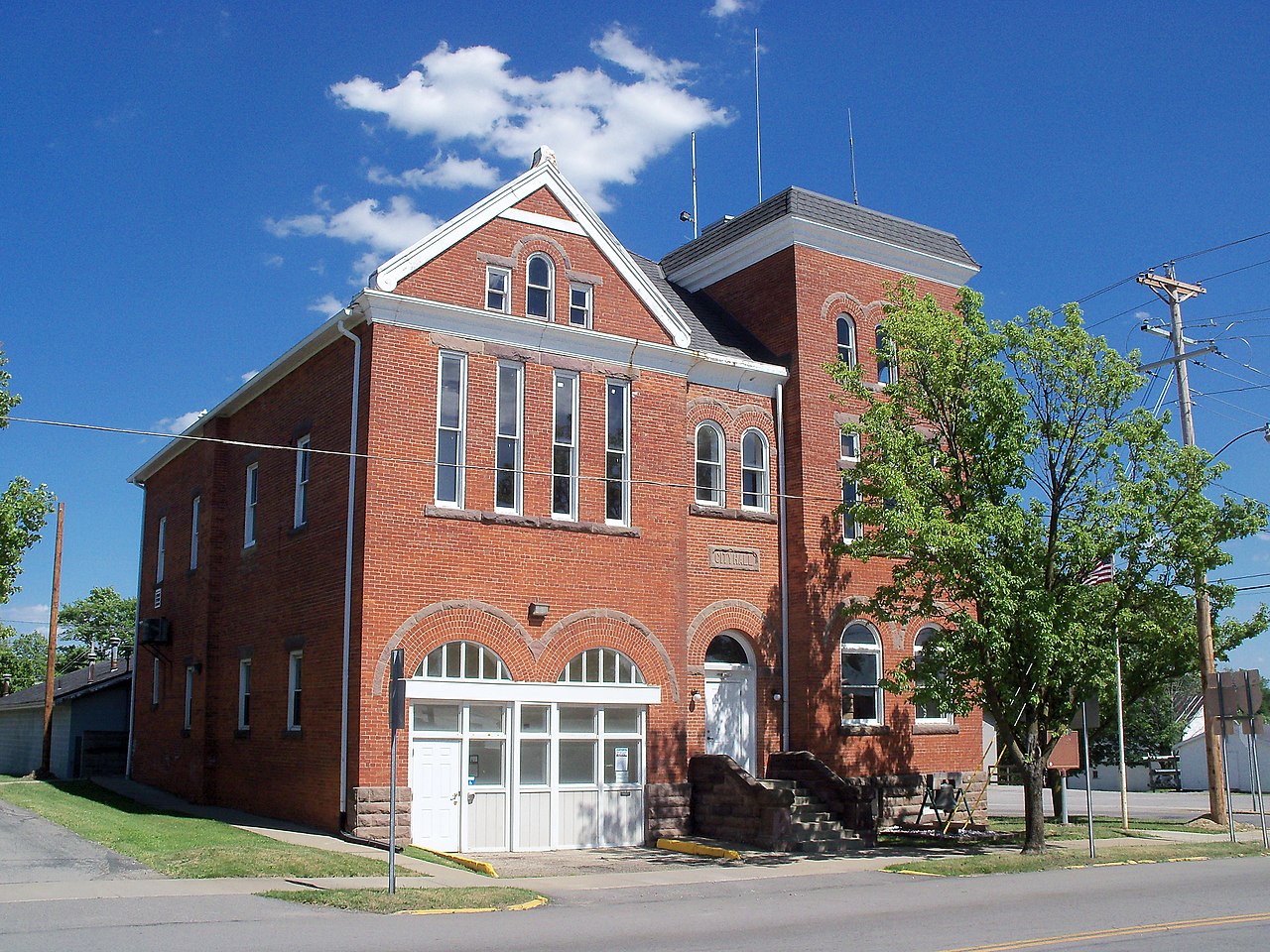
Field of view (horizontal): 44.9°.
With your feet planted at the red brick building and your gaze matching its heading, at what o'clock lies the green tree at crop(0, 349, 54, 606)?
The green tree is roughly at 5 o'clock from the red brick building.

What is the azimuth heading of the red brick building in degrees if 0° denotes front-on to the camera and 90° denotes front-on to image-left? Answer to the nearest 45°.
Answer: approximately 315°

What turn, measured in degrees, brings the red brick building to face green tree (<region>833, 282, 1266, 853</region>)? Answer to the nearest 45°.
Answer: approximately 45° to its left

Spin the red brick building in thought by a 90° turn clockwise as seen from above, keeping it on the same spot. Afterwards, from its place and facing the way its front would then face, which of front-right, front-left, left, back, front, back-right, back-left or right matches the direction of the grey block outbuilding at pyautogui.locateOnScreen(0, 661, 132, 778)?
right

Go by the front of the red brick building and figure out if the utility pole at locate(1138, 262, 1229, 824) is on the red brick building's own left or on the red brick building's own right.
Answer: on the red brick building's own left

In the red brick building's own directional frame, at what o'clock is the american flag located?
The american flag is roughly at 11 o'clock from the red brick building.

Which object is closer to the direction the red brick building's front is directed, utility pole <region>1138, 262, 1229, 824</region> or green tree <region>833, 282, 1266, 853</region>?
the green tree

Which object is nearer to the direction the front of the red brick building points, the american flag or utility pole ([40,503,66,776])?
the american flag

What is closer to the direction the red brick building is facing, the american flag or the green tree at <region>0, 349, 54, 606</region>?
the american flag
